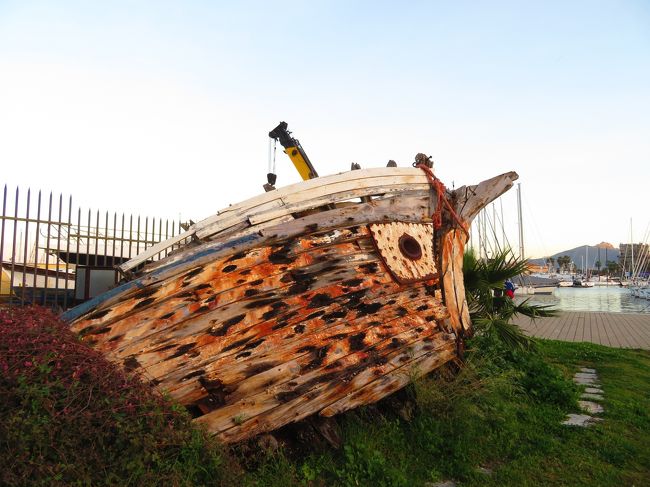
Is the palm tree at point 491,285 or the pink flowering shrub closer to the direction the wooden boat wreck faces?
the palm tree

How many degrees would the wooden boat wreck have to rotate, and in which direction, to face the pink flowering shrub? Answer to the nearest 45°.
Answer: approximately 135° to its right

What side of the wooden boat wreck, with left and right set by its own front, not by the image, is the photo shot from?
right

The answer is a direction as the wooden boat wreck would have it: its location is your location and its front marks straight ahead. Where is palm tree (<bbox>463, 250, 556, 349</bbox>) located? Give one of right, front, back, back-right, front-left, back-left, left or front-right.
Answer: front-left
